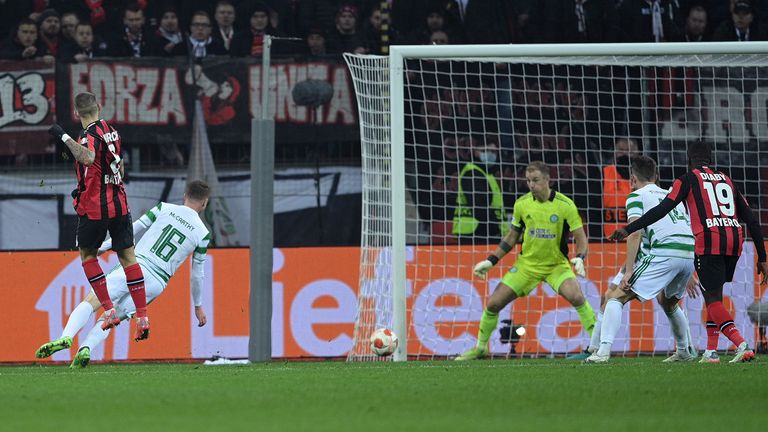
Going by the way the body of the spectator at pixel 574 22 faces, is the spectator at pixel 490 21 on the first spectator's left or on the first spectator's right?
on the first spectator's right

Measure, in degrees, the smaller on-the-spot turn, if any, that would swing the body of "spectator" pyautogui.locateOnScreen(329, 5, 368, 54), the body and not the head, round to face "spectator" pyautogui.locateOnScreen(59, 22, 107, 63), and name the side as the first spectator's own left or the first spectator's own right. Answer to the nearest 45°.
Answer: approximately 90° to the first spectator's own right

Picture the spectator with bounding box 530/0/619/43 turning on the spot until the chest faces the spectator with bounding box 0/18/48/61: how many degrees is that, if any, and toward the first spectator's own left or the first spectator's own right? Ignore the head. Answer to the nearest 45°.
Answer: approximately 90° to the first spectator's own right

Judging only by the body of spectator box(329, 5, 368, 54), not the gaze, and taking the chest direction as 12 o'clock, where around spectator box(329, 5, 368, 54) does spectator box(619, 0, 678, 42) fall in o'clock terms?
spectator box(619, 0, 678, 42) is roughly at 9 o'clock from spectator box(329, 5, 368, 54).

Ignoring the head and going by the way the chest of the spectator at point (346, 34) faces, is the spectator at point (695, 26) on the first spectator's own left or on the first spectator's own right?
on the first spectator's own left

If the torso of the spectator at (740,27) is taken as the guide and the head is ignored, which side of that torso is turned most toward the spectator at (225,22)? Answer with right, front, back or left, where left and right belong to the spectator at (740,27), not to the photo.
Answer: right
